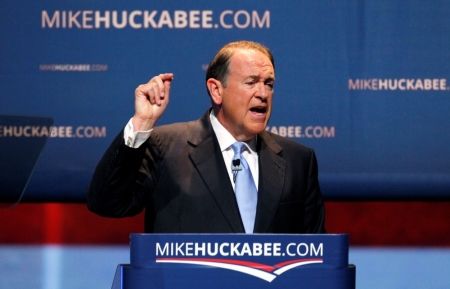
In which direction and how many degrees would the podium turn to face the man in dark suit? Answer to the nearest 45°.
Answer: approximately 180°

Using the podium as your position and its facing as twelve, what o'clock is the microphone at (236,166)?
The microphone is roughly at 6 o'clock from the podium.

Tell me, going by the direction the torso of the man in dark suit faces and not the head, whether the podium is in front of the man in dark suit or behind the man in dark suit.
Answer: in front

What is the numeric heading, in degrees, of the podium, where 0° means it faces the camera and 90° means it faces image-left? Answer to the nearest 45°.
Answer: approximately 0°

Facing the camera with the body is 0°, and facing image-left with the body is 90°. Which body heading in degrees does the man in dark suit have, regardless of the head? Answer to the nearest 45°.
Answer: approximately 315°
